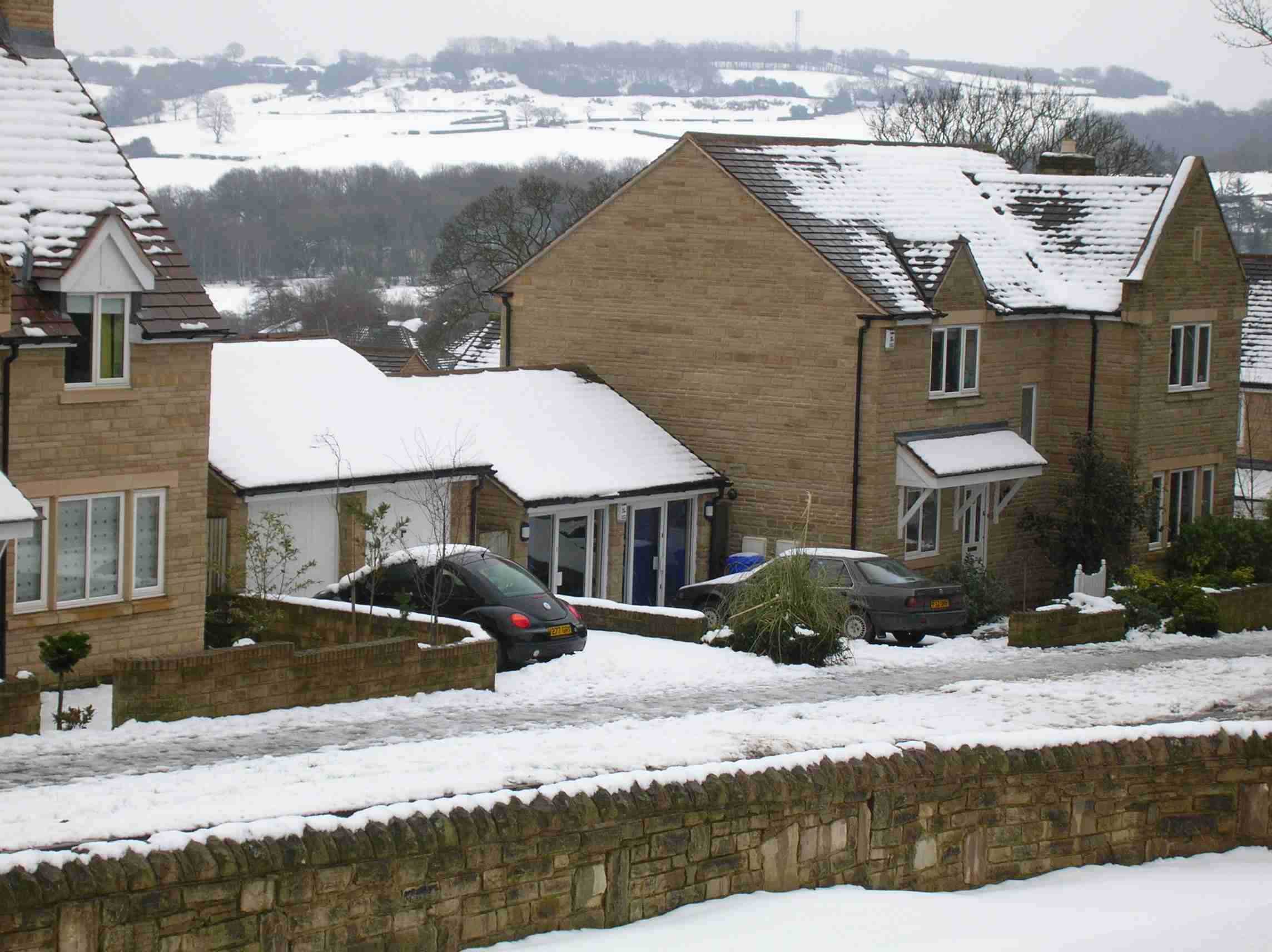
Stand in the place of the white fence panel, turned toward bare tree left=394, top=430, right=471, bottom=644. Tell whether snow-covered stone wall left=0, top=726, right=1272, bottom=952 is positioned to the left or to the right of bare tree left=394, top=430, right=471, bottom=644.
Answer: left

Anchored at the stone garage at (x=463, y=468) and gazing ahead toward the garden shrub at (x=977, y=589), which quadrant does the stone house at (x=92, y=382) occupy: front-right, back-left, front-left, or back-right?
back-right

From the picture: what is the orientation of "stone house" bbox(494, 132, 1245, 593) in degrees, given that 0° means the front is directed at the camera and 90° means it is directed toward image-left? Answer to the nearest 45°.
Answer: approximately 315°

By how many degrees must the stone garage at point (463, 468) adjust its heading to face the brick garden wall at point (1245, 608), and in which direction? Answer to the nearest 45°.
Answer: approximately 90° to its left

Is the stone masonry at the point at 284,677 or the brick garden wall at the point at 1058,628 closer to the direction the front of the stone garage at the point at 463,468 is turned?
the stone masonry

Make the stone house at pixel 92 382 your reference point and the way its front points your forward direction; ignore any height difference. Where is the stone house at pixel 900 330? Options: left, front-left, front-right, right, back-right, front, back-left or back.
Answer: back-left

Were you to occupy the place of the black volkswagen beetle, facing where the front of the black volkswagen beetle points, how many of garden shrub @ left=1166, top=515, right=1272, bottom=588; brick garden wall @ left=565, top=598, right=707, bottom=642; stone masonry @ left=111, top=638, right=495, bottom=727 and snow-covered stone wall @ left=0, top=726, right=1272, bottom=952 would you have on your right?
2

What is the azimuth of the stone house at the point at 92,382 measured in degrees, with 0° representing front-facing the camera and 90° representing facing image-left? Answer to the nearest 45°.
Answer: approximately 0°

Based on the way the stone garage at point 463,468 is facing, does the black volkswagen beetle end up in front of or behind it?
in front
